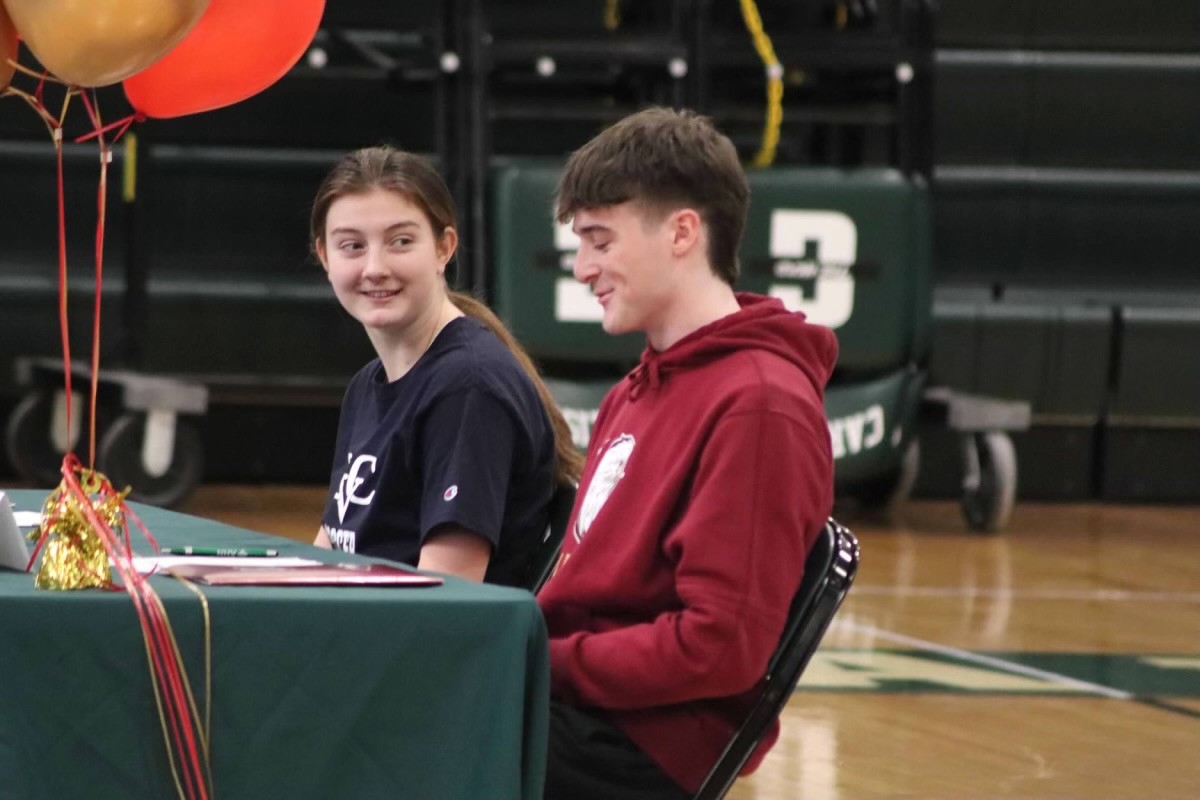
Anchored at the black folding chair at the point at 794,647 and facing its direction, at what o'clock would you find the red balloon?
The red balloon is roughly at 1 o'clock from the black folding chair.

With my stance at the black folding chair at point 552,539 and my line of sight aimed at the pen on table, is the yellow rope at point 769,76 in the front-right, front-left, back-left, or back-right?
back-right

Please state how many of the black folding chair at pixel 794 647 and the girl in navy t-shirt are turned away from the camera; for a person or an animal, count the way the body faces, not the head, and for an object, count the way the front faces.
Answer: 0

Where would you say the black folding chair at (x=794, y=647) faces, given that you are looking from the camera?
facing to the left of the viewer

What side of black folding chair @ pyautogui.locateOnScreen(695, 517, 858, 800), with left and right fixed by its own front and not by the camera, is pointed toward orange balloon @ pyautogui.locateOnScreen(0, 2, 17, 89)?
front

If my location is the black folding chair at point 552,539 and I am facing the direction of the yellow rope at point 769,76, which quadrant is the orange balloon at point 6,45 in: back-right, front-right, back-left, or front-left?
back-left

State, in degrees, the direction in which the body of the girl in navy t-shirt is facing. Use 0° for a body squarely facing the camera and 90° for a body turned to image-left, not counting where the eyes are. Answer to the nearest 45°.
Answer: approximately 45°

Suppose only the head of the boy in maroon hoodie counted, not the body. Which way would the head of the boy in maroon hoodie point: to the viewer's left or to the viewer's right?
to the viewer's left

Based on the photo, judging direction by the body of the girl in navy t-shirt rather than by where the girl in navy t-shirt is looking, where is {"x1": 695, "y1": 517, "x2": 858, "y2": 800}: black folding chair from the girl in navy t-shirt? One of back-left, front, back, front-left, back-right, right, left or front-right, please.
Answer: left

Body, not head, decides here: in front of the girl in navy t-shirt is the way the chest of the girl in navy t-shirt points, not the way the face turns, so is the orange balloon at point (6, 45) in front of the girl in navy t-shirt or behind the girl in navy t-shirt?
in front
